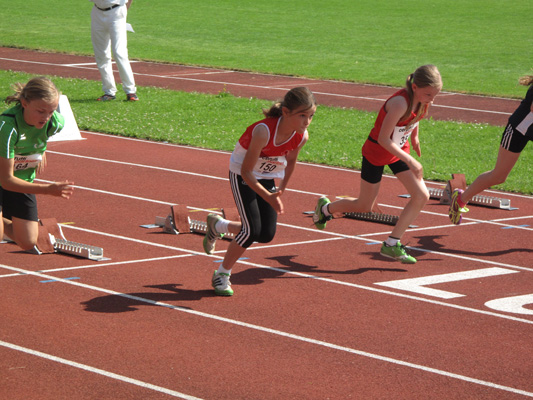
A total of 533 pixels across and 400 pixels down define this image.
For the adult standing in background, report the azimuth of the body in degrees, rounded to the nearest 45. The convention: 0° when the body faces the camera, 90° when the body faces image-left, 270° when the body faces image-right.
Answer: approximately 0°

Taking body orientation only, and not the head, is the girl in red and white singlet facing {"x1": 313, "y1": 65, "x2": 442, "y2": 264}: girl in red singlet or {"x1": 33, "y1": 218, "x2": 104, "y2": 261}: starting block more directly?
the girl in red singlet

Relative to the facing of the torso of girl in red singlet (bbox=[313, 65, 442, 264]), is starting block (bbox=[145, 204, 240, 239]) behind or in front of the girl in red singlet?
behind

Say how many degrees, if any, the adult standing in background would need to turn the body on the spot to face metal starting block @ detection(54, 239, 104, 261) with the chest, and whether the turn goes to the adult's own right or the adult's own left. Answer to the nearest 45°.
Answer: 0° — they already face it

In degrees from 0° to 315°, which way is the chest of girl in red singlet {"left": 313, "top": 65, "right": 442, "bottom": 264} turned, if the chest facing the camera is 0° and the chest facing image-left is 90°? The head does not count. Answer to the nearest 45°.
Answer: approximately 315°

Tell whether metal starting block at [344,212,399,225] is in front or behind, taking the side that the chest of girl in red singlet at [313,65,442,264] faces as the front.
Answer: behind
